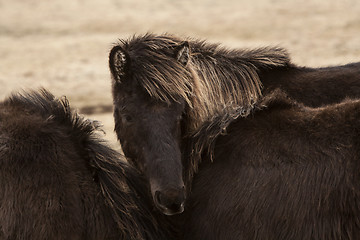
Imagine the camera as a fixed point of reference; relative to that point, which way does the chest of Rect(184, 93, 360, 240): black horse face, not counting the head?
to the viewer's left

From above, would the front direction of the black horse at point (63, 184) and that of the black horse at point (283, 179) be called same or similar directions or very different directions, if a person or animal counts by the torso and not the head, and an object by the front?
very different directions

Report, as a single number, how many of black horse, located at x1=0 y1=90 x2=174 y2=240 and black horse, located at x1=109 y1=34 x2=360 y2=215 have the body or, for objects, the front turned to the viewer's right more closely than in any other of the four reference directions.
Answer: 1

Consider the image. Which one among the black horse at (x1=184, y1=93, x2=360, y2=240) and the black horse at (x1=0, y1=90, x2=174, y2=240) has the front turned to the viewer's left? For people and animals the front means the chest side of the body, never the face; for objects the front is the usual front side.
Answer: the black horse at (x1=184, y1=93, x2=360, y2=240)

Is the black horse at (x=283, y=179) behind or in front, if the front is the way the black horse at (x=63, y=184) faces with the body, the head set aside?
in front

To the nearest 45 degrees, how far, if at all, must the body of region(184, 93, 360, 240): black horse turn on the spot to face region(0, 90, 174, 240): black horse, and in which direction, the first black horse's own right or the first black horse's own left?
0° — it already faces it

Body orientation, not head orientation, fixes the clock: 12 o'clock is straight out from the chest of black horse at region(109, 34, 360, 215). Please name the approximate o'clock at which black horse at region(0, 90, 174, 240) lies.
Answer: black horse at region(0, 90, 174, 240) is roughly at 11 o'clock from black horse at region(109, 34, 360, 215).

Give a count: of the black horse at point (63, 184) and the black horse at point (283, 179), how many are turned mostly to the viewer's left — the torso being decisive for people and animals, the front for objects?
1

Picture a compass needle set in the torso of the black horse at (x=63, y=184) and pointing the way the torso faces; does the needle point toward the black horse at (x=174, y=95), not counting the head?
yes

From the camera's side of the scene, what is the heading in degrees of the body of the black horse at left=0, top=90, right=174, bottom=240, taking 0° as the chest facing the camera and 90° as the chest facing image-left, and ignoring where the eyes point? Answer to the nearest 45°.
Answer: approximately 270°
